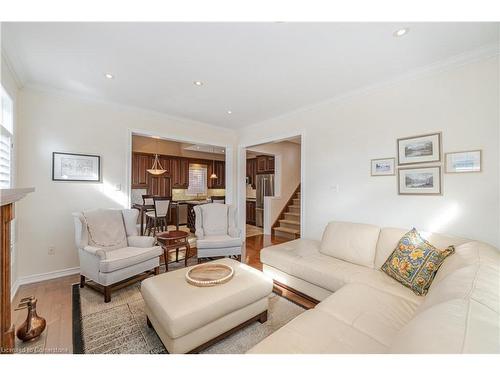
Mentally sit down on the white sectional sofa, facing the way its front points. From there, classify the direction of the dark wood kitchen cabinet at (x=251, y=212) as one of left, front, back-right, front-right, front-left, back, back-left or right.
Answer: right

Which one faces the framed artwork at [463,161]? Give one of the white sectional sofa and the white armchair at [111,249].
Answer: the white armchair

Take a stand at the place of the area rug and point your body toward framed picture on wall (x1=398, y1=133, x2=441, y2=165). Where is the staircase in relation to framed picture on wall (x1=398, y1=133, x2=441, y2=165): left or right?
left

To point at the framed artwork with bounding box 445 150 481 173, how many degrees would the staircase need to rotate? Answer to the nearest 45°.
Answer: approximately 90° to its left

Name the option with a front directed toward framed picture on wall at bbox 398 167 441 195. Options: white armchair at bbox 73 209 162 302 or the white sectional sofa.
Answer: the white armchair

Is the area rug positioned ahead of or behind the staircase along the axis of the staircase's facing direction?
ahead

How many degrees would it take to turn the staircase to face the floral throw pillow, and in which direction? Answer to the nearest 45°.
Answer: approximately 45° to its left

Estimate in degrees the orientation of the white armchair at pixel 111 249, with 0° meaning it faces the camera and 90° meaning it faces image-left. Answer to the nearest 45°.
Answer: approximately 315°

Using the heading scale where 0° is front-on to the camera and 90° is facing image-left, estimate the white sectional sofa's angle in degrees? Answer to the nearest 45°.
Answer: approximately 45°
